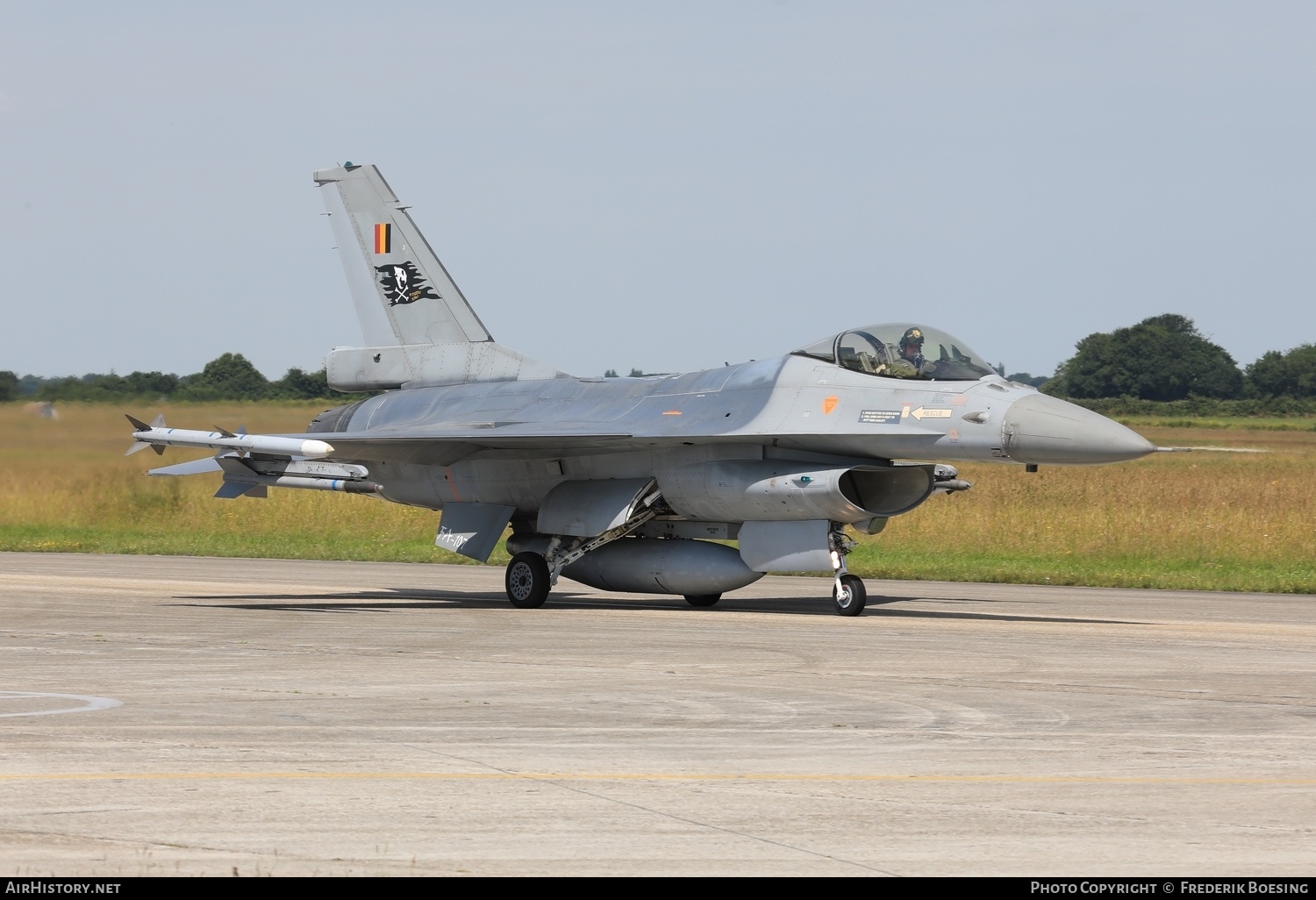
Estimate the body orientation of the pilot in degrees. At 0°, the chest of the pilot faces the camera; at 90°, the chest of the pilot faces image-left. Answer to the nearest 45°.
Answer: approximately 315°

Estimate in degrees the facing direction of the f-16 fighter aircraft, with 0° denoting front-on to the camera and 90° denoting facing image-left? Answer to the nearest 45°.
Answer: approximately 315°
